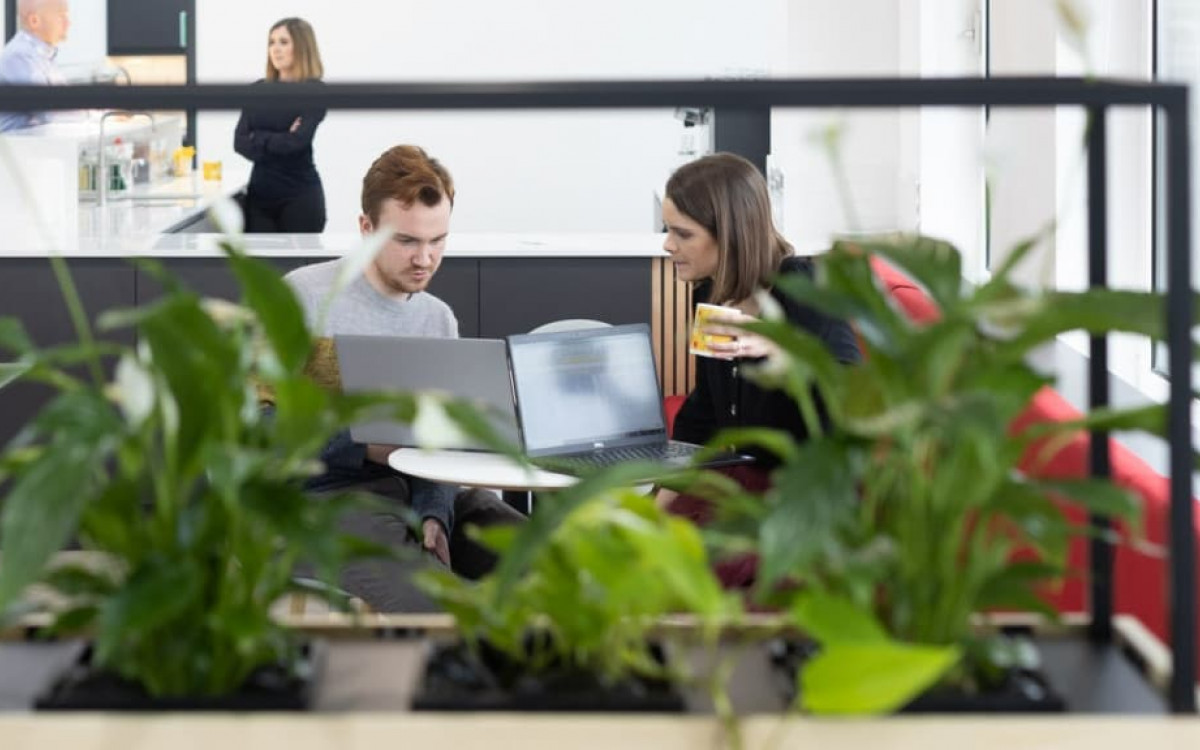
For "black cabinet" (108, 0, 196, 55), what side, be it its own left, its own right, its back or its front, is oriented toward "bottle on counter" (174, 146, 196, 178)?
front

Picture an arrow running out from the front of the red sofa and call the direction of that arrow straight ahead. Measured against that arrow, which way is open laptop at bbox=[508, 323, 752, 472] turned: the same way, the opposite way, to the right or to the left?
to the left

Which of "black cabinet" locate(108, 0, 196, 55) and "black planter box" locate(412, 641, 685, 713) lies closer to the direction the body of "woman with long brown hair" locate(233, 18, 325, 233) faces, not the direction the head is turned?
the black planter box

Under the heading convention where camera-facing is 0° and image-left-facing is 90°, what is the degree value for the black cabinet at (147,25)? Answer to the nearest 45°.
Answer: approximately 0°

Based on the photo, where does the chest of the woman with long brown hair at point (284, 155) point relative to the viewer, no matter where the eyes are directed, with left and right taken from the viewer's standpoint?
facing the viewer and to the left of the viewer

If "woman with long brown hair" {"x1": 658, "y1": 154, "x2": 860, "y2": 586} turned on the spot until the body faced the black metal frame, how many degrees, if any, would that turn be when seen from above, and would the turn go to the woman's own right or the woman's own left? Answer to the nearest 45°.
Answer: approximately 45° to the woman's own left

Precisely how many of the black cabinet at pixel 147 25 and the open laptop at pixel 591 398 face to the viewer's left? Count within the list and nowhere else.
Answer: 0

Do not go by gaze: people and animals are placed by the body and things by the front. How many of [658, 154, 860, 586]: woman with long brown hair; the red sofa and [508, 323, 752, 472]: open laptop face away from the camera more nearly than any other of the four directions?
0

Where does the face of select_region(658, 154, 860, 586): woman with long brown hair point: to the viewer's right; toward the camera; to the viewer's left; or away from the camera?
to the viewer's left
